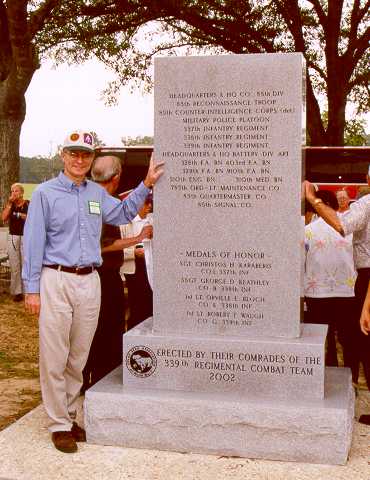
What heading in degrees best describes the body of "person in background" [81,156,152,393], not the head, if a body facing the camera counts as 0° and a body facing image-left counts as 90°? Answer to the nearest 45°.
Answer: approximately 225°

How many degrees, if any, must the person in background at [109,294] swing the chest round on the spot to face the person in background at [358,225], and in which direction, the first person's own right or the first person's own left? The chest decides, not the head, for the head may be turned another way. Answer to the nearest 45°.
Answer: approximately 45° to the first person's own right

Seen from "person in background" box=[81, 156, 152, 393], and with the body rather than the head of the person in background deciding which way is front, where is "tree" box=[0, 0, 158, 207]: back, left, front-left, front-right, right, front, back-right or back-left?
front-left

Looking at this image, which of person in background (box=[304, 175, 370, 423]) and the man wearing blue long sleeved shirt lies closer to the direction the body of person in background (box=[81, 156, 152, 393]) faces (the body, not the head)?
the person in background

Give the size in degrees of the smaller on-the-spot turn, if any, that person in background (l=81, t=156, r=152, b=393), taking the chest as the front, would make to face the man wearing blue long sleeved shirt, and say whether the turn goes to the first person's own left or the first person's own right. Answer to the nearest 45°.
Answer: approximately 135° to the first person's own right

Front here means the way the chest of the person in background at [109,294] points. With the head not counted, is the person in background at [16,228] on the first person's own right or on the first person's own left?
on the first person's own left

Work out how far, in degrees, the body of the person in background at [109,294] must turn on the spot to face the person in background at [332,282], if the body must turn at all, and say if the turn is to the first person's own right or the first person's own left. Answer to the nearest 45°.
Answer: approximately 45° to the first person's own right
